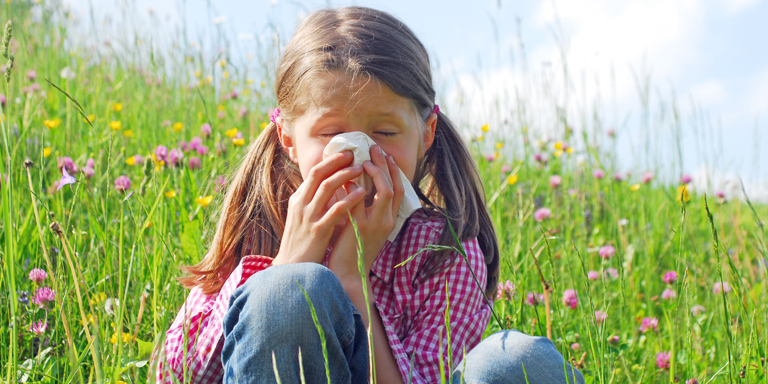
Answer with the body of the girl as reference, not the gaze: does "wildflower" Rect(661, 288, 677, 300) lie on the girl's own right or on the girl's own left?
on the girl's own left

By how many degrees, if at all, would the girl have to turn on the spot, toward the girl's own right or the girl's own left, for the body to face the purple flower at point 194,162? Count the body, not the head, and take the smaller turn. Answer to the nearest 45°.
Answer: approximately 135° to the girl's own right

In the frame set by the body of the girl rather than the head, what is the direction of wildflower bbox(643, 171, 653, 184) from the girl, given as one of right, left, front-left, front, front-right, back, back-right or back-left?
back-left

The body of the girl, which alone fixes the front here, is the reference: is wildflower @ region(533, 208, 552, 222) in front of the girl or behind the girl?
behind

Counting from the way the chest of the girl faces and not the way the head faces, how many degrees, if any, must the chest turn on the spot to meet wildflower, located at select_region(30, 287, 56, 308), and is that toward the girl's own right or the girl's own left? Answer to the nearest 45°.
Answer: approximately 90° to the girl's own right

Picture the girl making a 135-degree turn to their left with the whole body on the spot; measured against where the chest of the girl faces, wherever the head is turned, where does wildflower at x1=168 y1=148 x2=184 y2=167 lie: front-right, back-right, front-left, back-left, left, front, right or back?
left

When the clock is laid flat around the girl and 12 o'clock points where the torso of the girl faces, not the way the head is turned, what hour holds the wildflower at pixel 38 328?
The wildflower is roughly at 3 o'clock from the girl.

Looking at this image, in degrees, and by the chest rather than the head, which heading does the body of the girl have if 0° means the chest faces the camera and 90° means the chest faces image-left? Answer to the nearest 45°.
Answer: approximately 0°

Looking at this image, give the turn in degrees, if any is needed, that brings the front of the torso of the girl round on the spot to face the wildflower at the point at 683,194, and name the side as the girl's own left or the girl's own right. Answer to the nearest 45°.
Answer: approximately 90° to the girl's own left

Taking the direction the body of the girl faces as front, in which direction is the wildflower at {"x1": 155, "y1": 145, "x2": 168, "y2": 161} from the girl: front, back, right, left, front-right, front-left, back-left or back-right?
back-right
